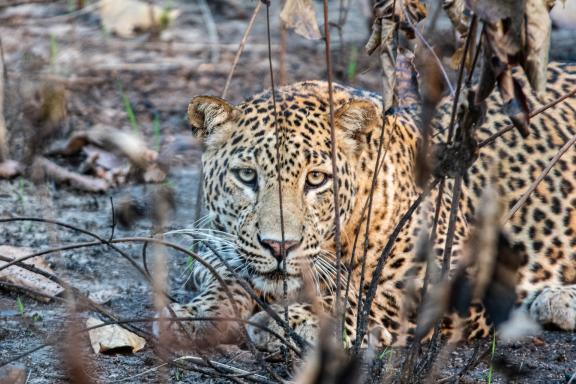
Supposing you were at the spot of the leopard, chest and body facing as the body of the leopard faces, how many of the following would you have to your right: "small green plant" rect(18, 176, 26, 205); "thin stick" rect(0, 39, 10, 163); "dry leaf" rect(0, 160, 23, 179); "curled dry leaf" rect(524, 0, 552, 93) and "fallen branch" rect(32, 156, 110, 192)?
4

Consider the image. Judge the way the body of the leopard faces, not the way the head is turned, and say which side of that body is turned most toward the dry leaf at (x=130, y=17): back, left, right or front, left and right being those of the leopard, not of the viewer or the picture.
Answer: right

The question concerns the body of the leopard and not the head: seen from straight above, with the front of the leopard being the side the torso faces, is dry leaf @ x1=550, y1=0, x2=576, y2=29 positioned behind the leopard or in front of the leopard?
behind

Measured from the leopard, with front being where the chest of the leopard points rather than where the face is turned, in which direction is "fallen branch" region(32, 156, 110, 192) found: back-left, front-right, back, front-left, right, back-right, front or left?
right

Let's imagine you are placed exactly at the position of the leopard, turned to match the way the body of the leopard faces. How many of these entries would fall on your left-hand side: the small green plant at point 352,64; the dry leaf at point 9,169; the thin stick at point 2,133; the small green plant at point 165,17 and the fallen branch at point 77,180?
0

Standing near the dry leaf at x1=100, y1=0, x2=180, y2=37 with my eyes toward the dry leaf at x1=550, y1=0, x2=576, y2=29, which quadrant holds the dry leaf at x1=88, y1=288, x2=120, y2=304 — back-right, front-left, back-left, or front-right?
front-right

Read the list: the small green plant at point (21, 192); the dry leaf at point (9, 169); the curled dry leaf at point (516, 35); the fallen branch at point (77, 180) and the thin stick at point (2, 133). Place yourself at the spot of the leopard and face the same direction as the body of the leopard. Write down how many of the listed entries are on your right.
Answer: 4

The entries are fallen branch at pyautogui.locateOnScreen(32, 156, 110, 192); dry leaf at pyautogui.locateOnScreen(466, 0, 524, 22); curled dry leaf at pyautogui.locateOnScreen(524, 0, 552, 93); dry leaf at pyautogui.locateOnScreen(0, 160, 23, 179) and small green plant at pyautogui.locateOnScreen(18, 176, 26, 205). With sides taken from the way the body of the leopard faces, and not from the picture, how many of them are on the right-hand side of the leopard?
3

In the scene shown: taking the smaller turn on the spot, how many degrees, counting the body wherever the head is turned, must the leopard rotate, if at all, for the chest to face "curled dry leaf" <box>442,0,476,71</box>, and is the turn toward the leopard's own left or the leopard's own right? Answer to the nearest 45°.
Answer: approximately 90° to the leopard's own left

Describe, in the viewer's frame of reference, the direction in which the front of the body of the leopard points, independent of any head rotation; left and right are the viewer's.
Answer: facing the viewer and to the left of the viewer

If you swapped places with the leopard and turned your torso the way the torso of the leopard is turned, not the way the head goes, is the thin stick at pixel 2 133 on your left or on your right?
on your right

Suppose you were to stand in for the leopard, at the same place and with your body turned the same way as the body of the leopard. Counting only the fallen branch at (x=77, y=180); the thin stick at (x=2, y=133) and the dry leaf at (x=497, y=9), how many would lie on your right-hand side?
2

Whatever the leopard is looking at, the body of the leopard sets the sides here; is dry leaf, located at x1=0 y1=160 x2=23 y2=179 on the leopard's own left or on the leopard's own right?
on the leopard's own right

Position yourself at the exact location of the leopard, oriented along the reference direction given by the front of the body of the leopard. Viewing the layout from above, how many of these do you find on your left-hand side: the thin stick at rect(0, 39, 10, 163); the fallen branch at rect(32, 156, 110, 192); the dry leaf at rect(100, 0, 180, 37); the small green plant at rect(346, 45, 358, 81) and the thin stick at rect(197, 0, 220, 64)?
0

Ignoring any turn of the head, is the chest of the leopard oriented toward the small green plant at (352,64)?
no

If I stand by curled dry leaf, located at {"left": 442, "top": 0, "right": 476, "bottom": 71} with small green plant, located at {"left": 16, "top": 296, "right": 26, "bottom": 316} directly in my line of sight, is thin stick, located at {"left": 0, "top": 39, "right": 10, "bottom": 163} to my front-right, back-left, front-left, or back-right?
front-right

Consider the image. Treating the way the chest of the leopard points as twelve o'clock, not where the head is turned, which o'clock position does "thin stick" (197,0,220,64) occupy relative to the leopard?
The thin stick is roughly at 4 o'clock from the leopard.

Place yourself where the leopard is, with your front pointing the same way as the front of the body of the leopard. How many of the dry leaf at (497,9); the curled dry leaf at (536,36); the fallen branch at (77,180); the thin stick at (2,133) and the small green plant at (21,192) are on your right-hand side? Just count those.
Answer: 3
